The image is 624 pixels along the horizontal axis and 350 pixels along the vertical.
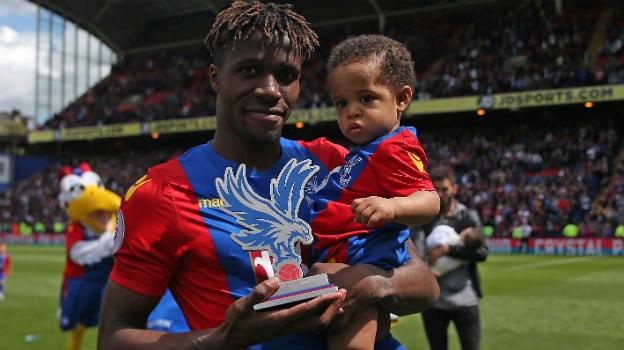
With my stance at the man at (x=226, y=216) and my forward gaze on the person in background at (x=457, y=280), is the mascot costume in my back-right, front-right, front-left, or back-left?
front-left

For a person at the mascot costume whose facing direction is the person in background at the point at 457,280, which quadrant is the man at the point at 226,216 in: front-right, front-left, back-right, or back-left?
front-right

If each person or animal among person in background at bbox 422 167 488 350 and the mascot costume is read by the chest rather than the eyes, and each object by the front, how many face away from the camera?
0

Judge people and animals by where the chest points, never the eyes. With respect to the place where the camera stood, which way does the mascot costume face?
facing the viewer and to the right of the viewer

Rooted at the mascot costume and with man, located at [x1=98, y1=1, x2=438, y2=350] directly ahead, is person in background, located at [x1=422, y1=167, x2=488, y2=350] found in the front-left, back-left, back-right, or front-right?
front-left

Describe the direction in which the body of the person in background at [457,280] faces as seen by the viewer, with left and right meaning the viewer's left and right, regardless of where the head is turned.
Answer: facing the viewer and to the left of the viewer

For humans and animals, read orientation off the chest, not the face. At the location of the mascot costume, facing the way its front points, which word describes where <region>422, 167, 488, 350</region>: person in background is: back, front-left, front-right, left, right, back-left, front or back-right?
front

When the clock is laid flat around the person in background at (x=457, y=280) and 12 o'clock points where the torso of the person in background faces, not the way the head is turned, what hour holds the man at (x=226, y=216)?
The man is roughly at 11 o'clock from the person in background.
